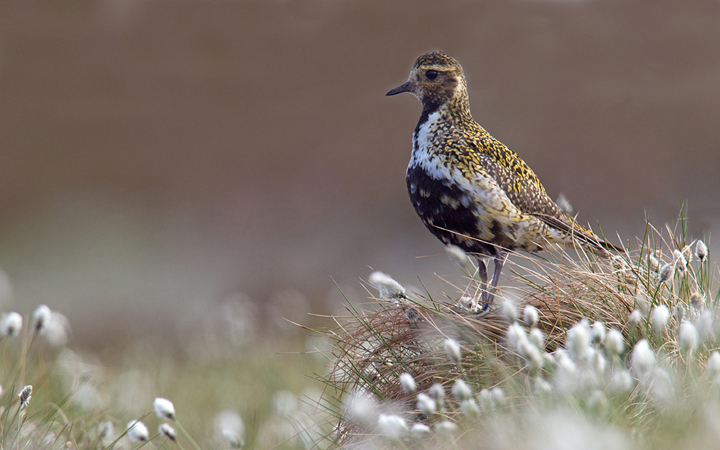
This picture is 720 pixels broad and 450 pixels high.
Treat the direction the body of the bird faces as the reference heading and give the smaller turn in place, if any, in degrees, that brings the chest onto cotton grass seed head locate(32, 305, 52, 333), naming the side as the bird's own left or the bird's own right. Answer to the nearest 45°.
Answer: approximately 45° to the bird's own left

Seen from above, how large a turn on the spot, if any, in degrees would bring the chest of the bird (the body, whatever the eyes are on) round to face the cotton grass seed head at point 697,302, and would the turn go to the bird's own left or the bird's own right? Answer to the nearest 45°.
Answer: approximately 135° to the bird's own left

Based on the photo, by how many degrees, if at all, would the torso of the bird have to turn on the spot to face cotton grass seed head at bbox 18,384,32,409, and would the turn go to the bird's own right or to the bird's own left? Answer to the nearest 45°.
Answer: approximately 45° to the bird's own left

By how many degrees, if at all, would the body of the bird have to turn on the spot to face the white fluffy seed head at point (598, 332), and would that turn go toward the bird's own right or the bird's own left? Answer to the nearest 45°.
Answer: approximately 90° to the bird's own left

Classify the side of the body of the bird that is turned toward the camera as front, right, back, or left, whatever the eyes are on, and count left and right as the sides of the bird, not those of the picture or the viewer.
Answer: left
